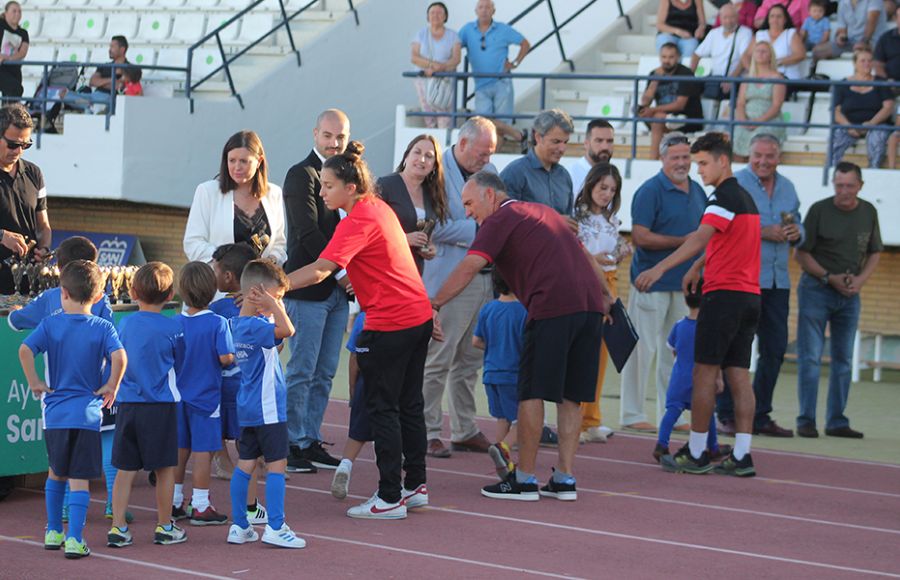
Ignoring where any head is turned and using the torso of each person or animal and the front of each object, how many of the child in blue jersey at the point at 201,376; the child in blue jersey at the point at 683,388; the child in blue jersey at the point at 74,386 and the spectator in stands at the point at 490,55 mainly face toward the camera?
1

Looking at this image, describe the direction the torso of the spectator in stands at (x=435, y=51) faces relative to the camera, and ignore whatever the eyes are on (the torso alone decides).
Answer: toward the camera

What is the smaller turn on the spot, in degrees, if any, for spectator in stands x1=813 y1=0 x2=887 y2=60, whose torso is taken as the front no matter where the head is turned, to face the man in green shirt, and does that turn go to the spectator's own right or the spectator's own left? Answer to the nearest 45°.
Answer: approximately 45° to the spectator's own left

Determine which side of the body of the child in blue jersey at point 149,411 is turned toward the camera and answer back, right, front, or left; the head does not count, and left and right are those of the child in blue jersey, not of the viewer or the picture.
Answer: back

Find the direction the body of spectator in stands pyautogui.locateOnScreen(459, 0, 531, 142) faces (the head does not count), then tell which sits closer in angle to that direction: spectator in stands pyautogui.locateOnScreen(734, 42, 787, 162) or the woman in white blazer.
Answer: the woman in white blazer

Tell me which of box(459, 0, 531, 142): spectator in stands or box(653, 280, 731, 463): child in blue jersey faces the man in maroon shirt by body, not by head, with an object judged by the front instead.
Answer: the spectator in stands

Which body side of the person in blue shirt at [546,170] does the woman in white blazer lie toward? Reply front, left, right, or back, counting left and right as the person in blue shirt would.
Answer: right

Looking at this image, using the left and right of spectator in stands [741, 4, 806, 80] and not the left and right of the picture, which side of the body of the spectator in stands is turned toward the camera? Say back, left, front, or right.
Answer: front

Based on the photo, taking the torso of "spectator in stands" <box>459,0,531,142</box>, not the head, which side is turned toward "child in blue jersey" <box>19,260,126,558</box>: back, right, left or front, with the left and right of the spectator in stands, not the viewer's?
front

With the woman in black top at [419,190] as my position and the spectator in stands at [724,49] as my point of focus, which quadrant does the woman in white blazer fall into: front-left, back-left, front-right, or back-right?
back-left

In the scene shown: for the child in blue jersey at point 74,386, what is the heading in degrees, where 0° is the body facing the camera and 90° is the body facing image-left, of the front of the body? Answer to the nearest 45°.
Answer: approximately 180°
